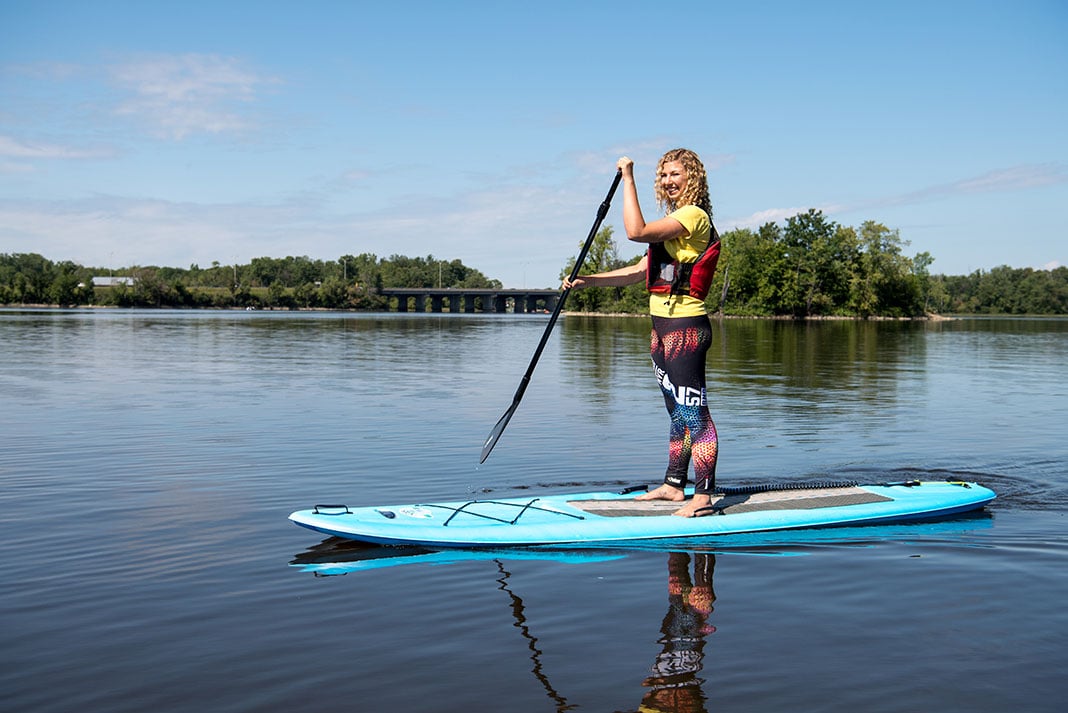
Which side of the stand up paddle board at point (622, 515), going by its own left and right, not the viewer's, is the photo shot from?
left
